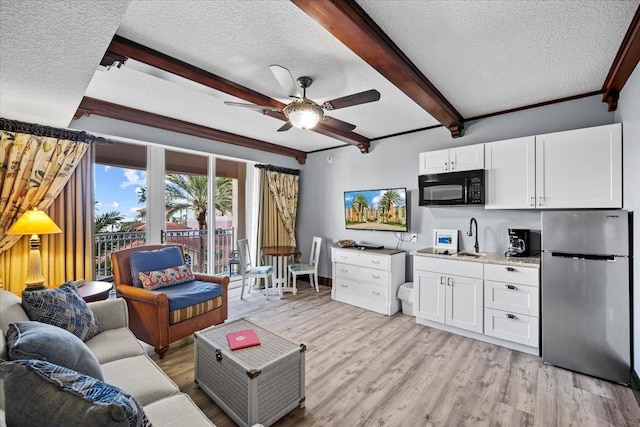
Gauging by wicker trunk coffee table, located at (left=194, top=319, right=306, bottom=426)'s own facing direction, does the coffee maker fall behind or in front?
behind

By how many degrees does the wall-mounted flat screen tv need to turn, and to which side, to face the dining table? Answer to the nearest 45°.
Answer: approximately 45° to its right

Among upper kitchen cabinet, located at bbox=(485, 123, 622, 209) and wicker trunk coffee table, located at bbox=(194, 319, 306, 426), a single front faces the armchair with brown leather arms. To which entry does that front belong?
the upper kitchen cabinet

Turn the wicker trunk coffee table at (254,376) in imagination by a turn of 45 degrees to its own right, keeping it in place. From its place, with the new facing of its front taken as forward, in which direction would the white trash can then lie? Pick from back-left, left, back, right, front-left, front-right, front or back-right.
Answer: back-right

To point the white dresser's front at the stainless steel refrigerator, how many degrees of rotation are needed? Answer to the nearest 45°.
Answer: approximately 90° to its left

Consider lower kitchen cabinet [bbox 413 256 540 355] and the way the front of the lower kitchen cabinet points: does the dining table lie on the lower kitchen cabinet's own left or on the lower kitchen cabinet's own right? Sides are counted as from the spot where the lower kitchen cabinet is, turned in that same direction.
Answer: on the lower kitchen cabinet's own right
